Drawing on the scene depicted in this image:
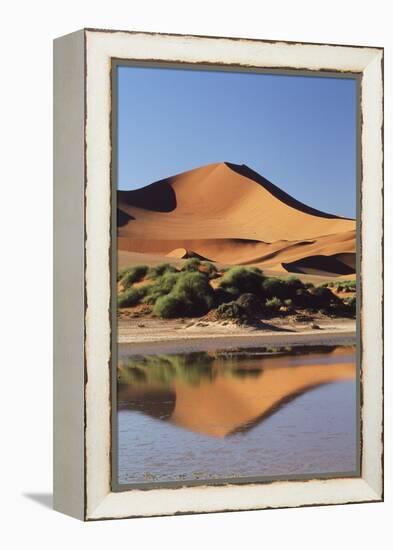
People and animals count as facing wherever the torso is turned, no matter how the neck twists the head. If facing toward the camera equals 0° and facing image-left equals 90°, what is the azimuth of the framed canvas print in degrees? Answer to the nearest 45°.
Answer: approximately 315°
